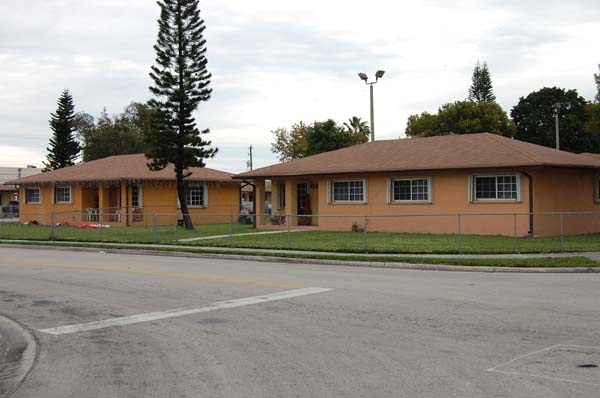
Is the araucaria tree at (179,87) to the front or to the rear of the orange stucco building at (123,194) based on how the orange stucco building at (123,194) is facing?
to the front

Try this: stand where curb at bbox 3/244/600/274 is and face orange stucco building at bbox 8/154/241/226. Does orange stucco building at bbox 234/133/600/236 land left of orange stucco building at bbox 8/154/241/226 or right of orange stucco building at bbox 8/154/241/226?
right

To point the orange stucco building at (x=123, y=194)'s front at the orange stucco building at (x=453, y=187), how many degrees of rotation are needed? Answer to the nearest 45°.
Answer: approximately 45° to its left

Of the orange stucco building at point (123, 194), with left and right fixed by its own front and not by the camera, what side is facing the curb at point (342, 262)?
front

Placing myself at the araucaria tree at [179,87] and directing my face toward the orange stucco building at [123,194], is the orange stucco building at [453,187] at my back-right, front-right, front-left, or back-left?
back-right

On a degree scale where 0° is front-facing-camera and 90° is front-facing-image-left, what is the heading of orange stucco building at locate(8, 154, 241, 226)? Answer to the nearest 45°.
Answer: approximately 0°

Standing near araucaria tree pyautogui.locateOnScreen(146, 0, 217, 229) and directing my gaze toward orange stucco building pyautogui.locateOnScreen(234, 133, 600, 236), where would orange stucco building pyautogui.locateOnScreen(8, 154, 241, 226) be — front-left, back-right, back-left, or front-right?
back-left
